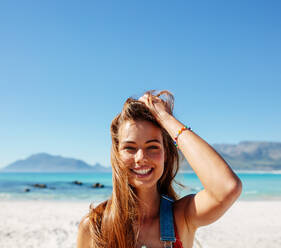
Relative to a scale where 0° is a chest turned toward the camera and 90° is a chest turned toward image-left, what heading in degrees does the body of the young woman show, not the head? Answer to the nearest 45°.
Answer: approximately 0°

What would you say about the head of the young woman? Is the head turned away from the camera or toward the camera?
toward the camera
